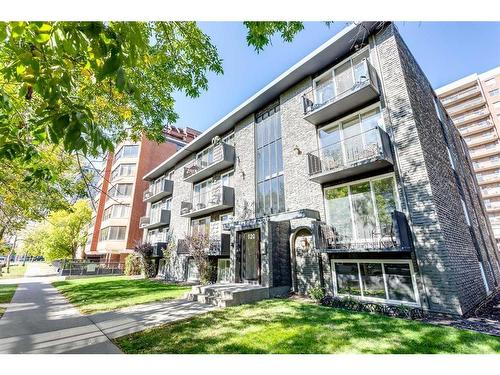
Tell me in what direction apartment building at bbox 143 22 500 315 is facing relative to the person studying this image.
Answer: facing the viewer and to the left of the viewer

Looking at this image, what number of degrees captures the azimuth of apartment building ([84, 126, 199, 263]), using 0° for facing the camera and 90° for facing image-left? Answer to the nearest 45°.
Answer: approximately 45°

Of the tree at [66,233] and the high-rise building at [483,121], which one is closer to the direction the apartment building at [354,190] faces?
the tree

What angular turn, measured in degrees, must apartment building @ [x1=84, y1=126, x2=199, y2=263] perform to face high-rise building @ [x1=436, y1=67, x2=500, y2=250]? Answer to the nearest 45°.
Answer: approximately 135° to its left

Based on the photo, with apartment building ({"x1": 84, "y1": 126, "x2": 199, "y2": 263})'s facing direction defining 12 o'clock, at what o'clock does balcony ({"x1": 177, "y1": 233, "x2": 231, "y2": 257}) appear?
The balcony is roughly at 10 o'clock from the apartment building.

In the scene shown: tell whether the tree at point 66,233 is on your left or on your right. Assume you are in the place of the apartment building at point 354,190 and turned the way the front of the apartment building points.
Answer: on your right

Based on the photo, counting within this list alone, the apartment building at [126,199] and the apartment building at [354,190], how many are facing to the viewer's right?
0

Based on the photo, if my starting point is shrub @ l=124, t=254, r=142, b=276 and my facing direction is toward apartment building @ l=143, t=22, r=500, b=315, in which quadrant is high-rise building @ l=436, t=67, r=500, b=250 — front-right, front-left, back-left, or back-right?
front-left

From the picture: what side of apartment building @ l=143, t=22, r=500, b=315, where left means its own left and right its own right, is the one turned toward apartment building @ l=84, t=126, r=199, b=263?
right
